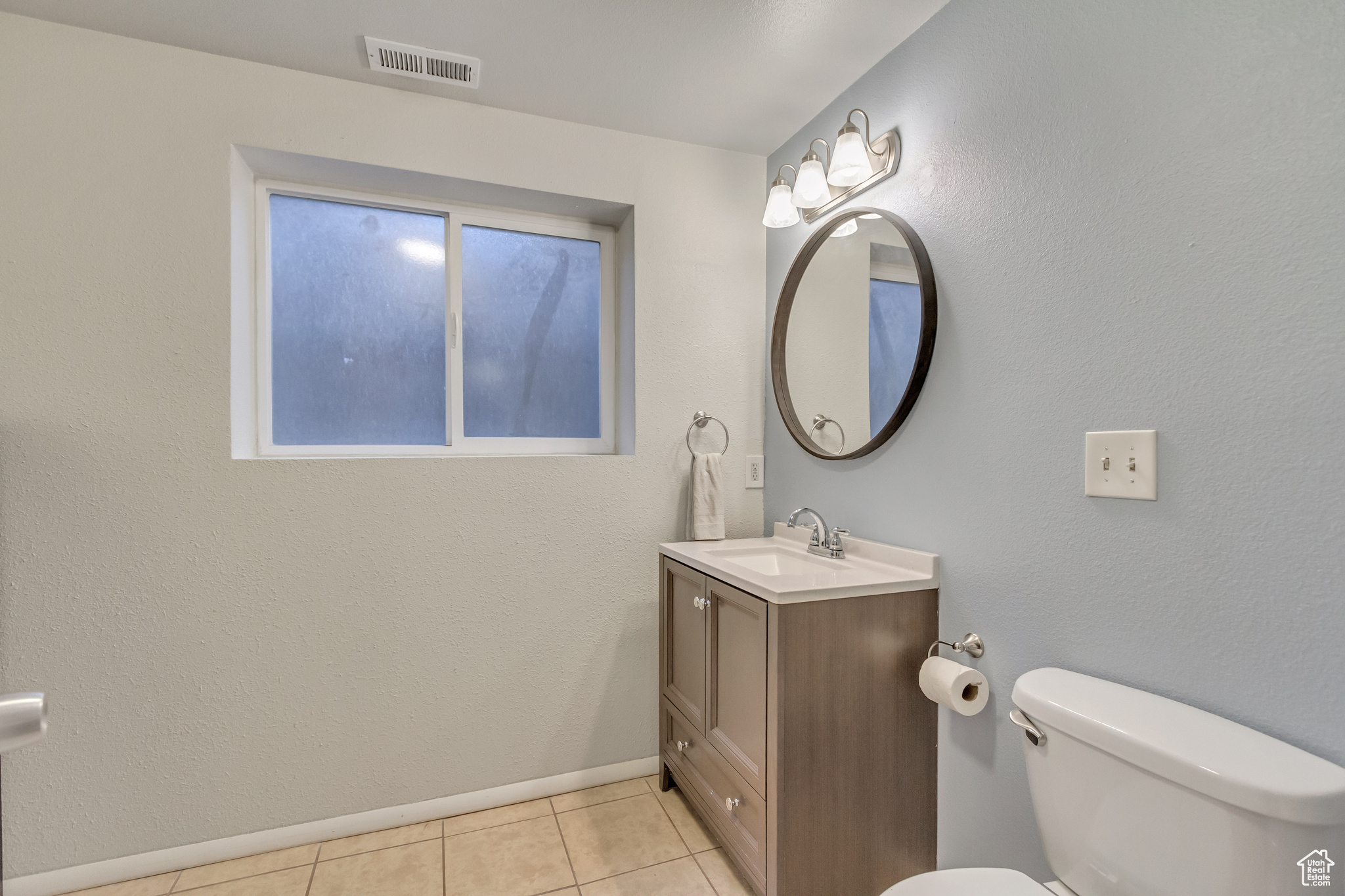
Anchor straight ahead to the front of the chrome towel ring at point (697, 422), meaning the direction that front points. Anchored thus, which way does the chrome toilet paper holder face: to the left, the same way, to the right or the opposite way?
to the right

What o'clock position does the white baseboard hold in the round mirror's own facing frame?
The white baseboard is roughly at 1 o'clock from the round mirror.

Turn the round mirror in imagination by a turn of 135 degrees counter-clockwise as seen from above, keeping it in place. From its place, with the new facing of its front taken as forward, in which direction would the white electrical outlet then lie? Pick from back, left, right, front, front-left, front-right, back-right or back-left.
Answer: back-left

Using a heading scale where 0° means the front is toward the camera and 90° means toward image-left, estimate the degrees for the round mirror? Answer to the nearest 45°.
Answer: approximately 45°

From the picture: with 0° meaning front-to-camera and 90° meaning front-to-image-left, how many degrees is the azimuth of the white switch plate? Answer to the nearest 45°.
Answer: approximately 45°
